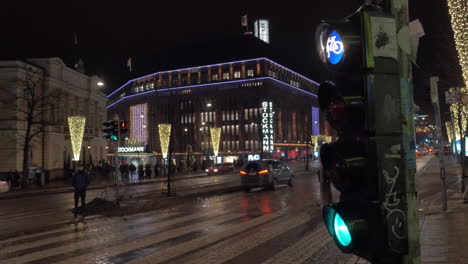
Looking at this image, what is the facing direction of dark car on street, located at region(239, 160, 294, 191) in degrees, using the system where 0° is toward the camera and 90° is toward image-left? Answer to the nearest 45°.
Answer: approximately 225°

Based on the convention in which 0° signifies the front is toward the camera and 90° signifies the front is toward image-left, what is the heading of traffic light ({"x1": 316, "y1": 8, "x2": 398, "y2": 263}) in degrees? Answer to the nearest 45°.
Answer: approximately 45°

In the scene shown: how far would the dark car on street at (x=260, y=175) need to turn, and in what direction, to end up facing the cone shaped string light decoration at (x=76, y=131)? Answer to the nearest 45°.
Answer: approximately 90° to its left

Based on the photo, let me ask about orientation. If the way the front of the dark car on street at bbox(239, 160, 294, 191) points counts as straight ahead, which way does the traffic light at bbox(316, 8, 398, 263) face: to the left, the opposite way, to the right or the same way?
the opposite way

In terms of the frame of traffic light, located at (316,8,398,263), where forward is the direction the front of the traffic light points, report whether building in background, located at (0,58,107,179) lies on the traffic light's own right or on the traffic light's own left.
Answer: on the traffic light's own right

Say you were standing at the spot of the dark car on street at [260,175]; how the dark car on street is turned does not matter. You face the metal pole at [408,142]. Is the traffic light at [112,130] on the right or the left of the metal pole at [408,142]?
right

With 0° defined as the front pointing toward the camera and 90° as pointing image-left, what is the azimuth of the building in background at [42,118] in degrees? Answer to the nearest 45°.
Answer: approximately 315°
